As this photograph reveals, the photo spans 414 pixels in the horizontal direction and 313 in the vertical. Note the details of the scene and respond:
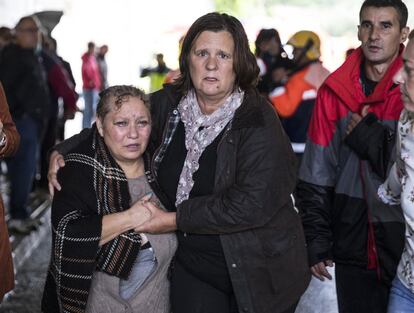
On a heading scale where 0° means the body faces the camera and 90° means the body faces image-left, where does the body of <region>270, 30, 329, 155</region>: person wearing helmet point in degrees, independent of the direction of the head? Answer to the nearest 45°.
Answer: approximately 90°

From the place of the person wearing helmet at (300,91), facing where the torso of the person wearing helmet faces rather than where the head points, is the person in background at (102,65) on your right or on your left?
on your right

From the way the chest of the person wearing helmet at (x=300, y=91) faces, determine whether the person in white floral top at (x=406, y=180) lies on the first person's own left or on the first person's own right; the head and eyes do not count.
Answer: on the first person's own left

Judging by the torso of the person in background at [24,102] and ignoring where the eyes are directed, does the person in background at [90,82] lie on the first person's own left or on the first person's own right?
on the first person's own left
